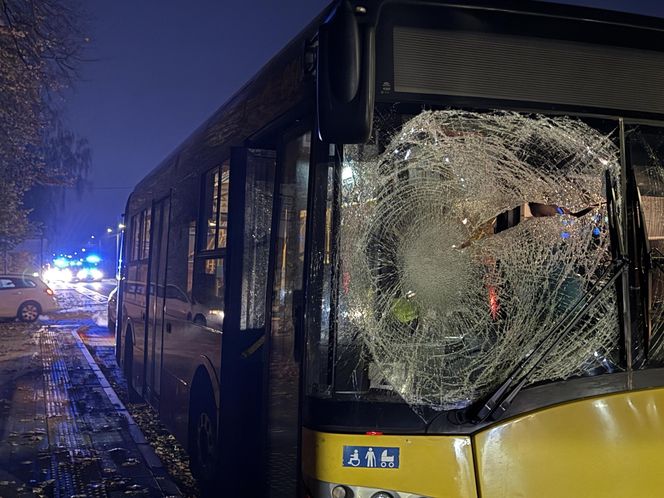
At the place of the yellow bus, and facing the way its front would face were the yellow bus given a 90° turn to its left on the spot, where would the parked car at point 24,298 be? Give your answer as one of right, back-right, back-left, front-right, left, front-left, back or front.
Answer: left

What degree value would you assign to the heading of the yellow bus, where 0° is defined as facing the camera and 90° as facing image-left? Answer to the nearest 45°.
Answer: approximately 315°
